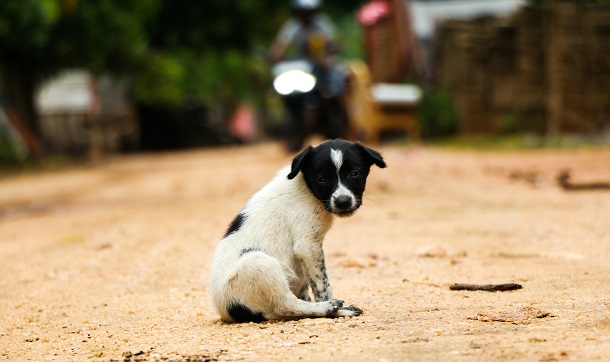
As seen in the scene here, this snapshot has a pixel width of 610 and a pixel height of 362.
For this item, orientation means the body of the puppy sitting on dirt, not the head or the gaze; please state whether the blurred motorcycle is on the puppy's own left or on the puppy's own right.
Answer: on the puppy's own left

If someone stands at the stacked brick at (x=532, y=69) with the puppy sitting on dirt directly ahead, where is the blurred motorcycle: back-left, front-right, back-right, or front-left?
front-right

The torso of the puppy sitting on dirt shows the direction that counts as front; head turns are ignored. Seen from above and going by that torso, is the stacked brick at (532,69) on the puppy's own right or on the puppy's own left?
on the puppy's own left

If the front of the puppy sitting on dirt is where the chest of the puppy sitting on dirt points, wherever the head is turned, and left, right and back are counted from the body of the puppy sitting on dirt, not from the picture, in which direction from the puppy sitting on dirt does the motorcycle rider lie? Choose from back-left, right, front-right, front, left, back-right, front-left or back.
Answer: left

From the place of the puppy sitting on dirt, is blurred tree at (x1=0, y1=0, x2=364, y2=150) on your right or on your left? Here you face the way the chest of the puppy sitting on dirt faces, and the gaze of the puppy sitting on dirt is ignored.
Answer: on your left

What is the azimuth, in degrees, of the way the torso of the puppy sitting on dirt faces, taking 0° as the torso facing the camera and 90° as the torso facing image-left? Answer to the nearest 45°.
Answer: approximately 270°

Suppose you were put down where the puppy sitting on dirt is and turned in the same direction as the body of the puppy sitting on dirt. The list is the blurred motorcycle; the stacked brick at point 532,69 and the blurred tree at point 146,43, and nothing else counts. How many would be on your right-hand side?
0

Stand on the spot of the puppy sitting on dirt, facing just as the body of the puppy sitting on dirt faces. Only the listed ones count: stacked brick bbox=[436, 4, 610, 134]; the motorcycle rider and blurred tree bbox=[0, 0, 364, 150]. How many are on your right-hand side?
0

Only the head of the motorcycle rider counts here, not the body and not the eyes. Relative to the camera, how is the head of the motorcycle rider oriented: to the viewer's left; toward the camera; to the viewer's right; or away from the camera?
toward the camera
